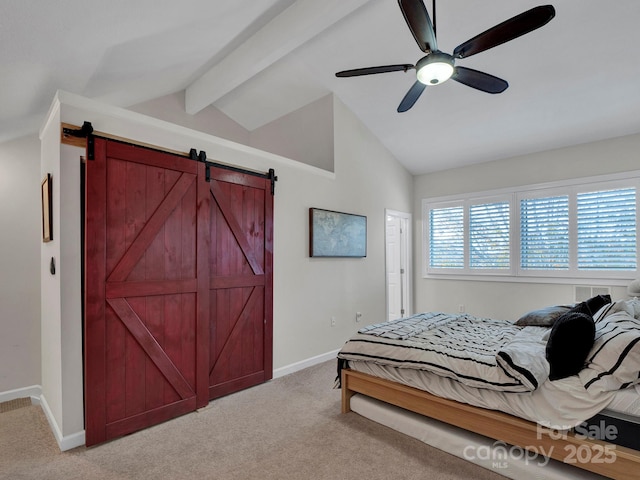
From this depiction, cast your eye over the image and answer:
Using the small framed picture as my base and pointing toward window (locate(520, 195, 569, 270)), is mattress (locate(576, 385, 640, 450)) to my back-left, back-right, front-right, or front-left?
front-right

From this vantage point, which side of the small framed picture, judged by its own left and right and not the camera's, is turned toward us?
left

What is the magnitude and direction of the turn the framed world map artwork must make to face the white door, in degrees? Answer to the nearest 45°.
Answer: approximately 90° to its left

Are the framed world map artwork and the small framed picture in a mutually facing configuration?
no

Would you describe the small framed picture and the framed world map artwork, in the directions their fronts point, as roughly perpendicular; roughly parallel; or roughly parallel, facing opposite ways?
roughly perpendicular

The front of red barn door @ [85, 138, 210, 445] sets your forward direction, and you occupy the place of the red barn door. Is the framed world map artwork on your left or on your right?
on your left

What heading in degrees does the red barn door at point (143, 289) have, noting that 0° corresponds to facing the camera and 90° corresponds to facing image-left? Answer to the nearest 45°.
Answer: approximately 315°

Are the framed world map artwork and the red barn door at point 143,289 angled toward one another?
no

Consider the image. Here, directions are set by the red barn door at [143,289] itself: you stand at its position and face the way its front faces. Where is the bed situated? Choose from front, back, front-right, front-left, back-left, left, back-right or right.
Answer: front

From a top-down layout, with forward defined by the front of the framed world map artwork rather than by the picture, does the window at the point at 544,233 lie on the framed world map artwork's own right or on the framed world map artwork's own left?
on the framed world map artwork's own left

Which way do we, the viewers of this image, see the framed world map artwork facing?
facing the viewer and to the right of the viewer

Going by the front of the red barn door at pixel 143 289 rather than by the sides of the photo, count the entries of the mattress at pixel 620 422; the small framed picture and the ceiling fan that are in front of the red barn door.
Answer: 2
